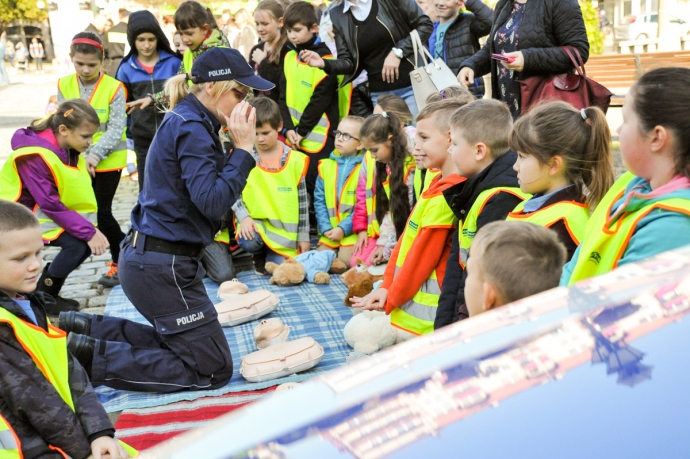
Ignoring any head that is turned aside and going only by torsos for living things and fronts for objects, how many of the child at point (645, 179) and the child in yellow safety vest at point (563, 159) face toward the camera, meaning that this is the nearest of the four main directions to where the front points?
0

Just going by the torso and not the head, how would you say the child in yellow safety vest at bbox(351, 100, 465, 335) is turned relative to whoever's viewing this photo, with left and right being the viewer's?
facing to the left of the viewer

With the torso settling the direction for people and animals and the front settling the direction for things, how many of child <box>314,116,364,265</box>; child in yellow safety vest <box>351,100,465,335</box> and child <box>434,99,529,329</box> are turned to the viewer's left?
2

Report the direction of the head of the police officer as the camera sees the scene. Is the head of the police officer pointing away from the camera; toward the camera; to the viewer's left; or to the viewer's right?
to the viewer's right

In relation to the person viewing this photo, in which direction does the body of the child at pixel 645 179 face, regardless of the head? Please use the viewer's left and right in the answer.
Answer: facing to the left of the viewer

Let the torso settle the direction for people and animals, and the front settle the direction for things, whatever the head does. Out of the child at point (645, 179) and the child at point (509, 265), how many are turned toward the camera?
0

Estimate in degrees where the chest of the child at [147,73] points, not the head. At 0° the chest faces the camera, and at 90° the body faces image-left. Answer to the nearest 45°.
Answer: approximately 0°

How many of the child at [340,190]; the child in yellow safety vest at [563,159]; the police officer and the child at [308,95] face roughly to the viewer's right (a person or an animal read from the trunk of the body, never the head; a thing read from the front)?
1

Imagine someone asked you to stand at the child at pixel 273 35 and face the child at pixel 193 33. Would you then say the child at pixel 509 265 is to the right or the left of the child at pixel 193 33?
left

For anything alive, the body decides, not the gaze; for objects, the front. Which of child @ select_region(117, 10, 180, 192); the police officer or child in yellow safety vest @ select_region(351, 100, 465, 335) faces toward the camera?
the child

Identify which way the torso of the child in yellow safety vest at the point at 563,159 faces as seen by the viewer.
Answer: to the viewer's left

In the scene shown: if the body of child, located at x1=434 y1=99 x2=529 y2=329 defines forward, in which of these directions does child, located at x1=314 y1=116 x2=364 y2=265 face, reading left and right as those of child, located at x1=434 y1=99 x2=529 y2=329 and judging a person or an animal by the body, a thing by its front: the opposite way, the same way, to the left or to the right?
to the left

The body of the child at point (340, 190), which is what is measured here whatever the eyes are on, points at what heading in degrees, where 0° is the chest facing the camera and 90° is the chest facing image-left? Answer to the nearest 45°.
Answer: approximately 0°

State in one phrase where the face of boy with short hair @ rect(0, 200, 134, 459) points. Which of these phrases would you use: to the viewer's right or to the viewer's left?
to the viewer's right

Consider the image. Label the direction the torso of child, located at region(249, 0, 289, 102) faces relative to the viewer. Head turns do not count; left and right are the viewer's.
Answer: facing the viewer and to the left of the viewer

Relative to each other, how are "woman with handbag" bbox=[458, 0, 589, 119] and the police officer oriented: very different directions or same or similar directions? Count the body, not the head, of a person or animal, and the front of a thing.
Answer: very different directions
